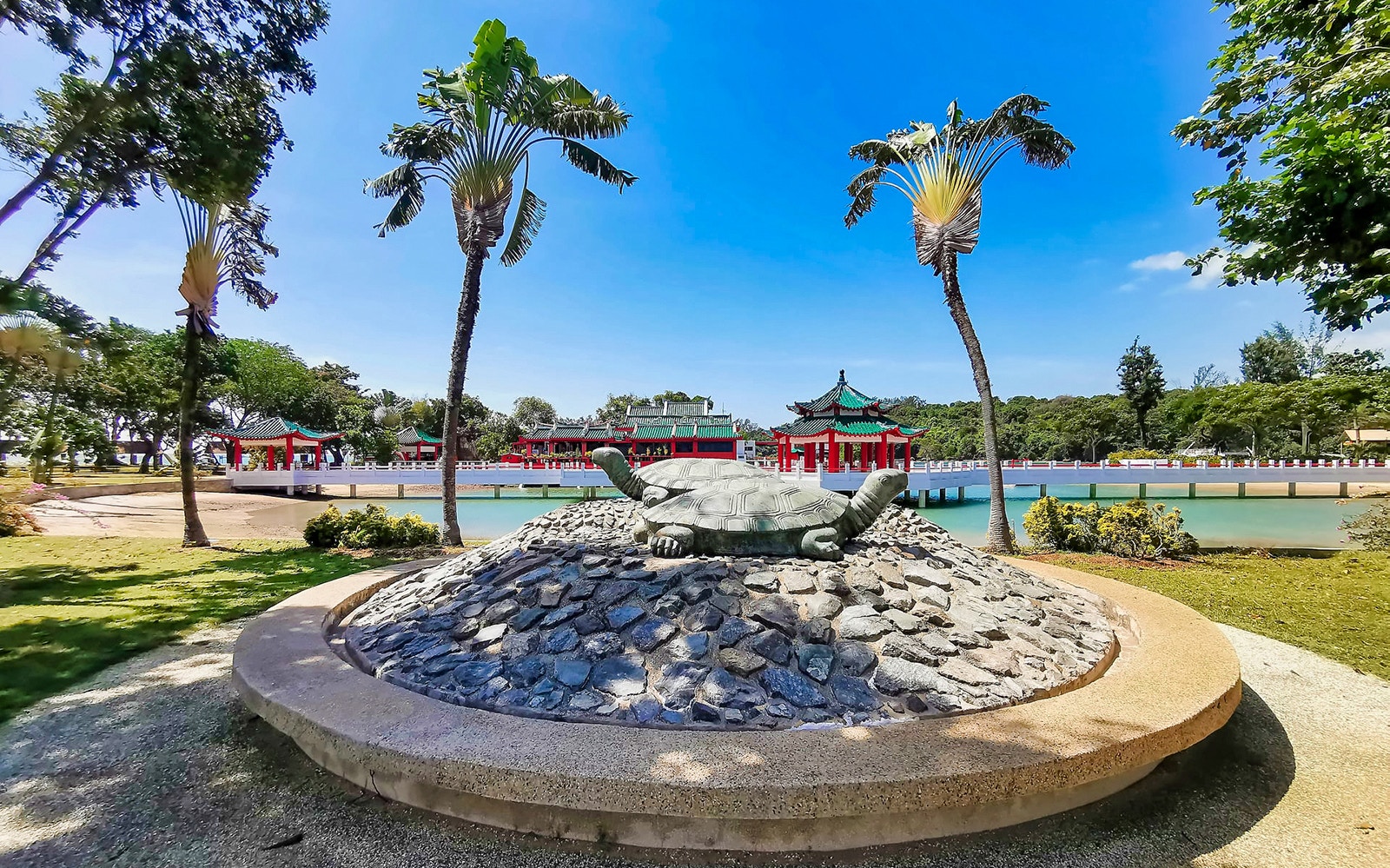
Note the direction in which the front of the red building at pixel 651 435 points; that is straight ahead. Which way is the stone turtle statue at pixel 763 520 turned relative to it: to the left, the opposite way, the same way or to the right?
to the left

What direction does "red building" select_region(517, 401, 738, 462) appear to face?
toward the camera

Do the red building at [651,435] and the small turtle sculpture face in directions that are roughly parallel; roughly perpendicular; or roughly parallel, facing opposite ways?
roughly perpendicular

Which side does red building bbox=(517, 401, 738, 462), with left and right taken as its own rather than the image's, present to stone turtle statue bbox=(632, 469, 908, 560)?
front

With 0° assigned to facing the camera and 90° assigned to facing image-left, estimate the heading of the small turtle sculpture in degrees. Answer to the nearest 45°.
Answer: approximately 90°

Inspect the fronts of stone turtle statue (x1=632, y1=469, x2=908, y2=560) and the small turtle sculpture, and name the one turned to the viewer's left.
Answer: the small turtle sculpture

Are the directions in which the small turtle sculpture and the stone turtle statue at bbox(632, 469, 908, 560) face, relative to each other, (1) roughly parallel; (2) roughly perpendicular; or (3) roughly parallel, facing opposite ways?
roughly parallel, facing opposite ways

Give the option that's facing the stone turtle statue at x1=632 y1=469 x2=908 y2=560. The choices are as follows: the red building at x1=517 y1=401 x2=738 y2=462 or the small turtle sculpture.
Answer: the red building

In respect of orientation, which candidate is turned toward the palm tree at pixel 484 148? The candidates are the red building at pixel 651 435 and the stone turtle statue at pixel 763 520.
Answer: the red building

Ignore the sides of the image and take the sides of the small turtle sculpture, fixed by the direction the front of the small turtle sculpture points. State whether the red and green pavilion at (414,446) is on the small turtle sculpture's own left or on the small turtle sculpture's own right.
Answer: on the small turtle sculpture's own right

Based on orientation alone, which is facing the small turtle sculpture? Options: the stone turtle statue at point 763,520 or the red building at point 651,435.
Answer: the red building

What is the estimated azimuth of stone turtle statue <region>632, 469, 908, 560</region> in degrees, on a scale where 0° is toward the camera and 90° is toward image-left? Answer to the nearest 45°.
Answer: approximately 270°

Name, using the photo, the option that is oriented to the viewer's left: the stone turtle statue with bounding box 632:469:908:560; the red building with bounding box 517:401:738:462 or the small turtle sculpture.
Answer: the small turtle sculpture

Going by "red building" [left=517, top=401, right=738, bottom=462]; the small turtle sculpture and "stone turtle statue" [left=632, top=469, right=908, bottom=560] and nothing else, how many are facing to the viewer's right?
1

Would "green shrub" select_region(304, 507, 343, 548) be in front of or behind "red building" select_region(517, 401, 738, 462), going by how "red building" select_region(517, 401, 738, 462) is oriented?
in front
